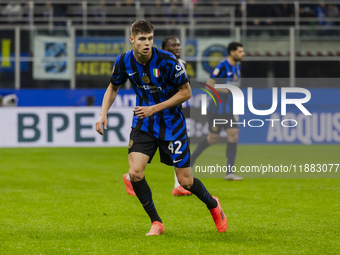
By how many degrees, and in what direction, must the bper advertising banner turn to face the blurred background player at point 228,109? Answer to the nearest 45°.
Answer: approximately 45° to its left

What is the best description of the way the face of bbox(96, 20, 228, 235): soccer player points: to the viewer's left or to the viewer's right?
to the viewer's right

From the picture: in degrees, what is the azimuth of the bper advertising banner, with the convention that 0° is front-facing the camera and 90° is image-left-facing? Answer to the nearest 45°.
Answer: approximately 0°

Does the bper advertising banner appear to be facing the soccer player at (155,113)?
yes
